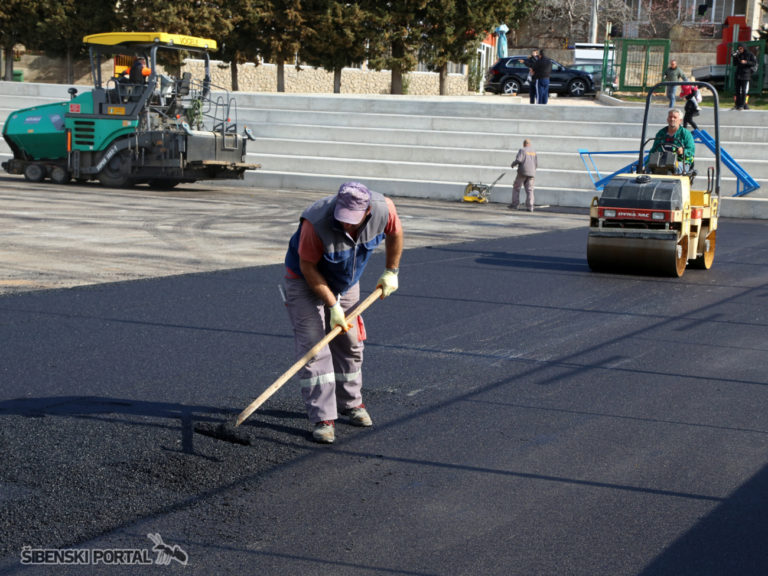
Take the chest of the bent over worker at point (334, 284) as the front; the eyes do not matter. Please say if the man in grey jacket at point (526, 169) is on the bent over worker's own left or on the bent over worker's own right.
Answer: on the bent over worker's own left

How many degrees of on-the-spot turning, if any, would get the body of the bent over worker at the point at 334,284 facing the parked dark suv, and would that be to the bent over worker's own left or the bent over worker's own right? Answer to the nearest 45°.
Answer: approximately 135° to the bent over worker's own left

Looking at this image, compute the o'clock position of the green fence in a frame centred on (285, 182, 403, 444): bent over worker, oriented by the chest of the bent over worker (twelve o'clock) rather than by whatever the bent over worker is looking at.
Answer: The green fence is roughly at 8 o'clock from the bent over worker.

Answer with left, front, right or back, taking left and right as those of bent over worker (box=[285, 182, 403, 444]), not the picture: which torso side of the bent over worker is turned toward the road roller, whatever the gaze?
left

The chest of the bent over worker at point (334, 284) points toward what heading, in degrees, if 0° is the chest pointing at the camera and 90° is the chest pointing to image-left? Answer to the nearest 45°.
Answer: approximately 315°
